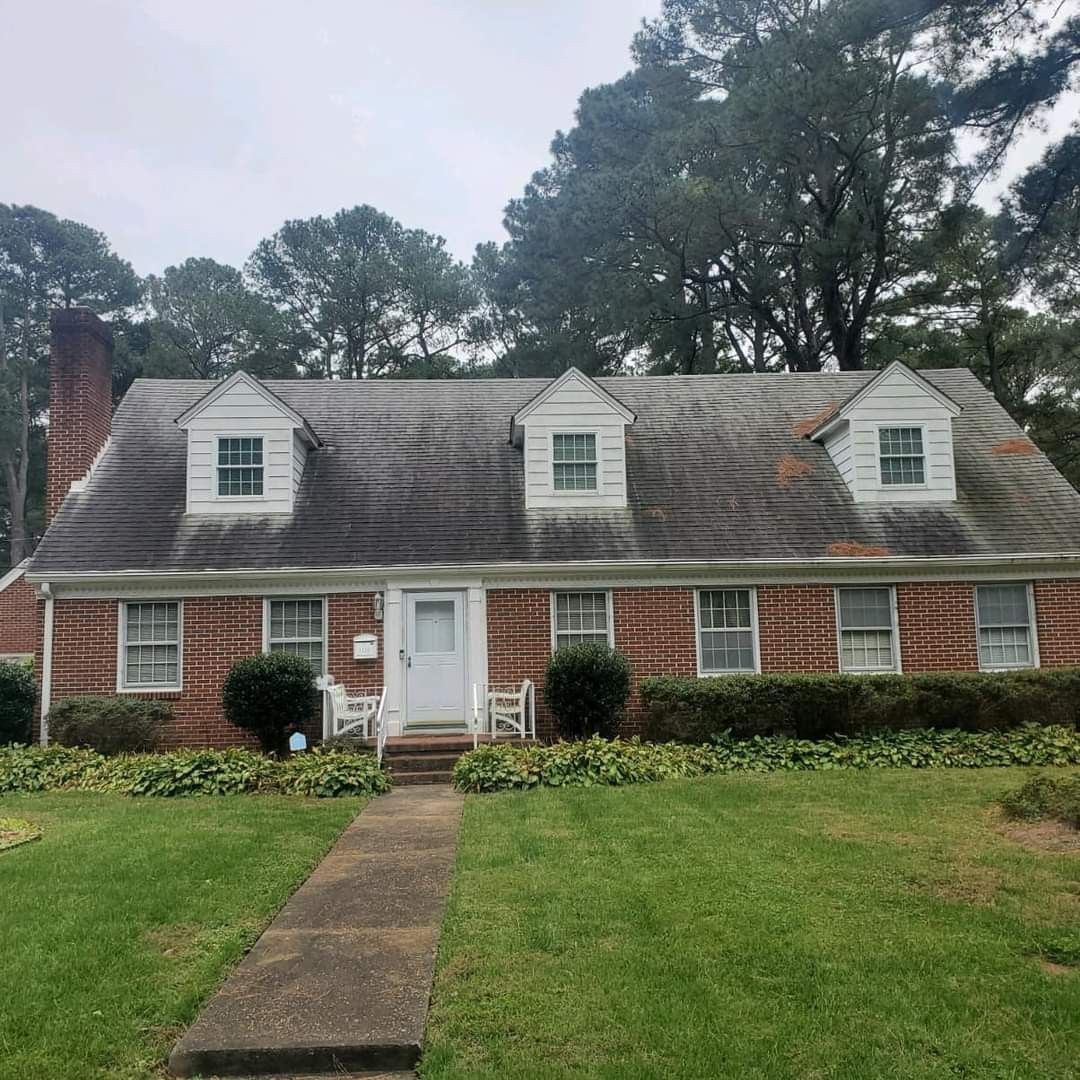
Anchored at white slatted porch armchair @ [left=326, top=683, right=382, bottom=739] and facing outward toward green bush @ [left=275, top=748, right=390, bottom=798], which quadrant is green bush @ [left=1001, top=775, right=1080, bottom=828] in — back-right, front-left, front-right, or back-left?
front-left

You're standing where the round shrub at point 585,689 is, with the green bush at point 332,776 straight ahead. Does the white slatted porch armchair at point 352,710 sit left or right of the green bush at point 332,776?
right

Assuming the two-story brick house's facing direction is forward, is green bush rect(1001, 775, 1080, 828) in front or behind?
in front

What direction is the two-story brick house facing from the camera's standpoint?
toward the camera

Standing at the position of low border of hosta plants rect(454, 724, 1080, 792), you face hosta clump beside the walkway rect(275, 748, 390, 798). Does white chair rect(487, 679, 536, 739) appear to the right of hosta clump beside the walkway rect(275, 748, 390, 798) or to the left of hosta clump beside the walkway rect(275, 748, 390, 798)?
right

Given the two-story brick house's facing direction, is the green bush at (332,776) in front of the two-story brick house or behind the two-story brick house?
in front

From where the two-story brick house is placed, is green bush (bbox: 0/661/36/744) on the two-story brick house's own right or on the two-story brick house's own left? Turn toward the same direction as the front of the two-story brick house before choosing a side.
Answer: on the two-story brick house's own right
